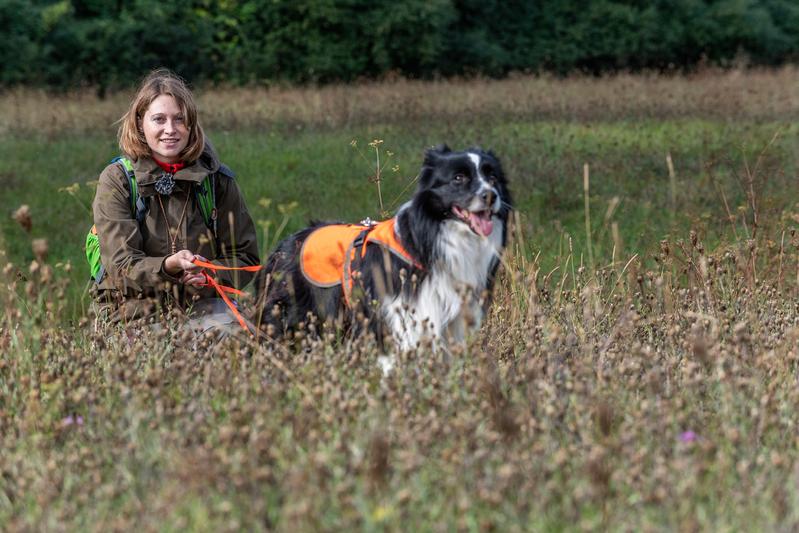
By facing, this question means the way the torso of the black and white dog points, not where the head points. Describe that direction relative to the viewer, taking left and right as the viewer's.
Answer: facing the viewer and to the right of the viewer

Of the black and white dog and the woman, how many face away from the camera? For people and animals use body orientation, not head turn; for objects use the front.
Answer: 0

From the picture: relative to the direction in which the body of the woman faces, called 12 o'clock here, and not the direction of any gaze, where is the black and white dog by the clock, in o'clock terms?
The black and white dog is roughly at 10 o'clock from the woman.

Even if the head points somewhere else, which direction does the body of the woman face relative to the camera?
toward the camera

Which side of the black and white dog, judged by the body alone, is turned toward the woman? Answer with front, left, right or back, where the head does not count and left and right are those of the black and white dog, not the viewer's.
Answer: back
